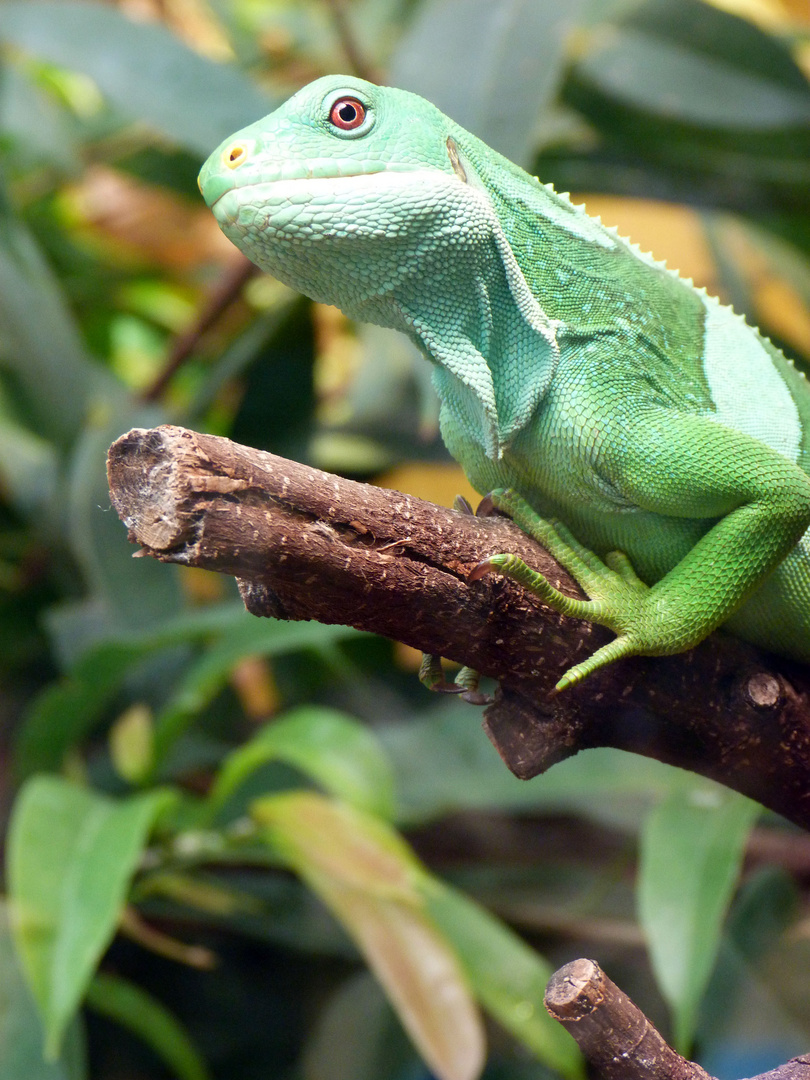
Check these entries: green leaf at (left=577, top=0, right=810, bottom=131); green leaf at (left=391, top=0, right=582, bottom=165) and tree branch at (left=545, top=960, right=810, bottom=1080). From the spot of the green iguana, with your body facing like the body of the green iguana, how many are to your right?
2

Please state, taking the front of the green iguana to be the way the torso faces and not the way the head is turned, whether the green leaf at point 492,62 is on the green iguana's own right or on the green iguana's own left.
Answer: on the green iguana's own right

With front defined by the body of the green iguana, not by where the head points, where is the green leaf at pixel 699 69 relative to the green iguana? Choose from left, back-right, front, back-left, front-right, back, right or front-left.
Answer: right

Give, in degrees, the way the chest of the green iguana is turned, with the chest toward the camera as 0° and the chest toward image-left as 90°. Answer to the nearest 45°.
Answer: approximately 90°
